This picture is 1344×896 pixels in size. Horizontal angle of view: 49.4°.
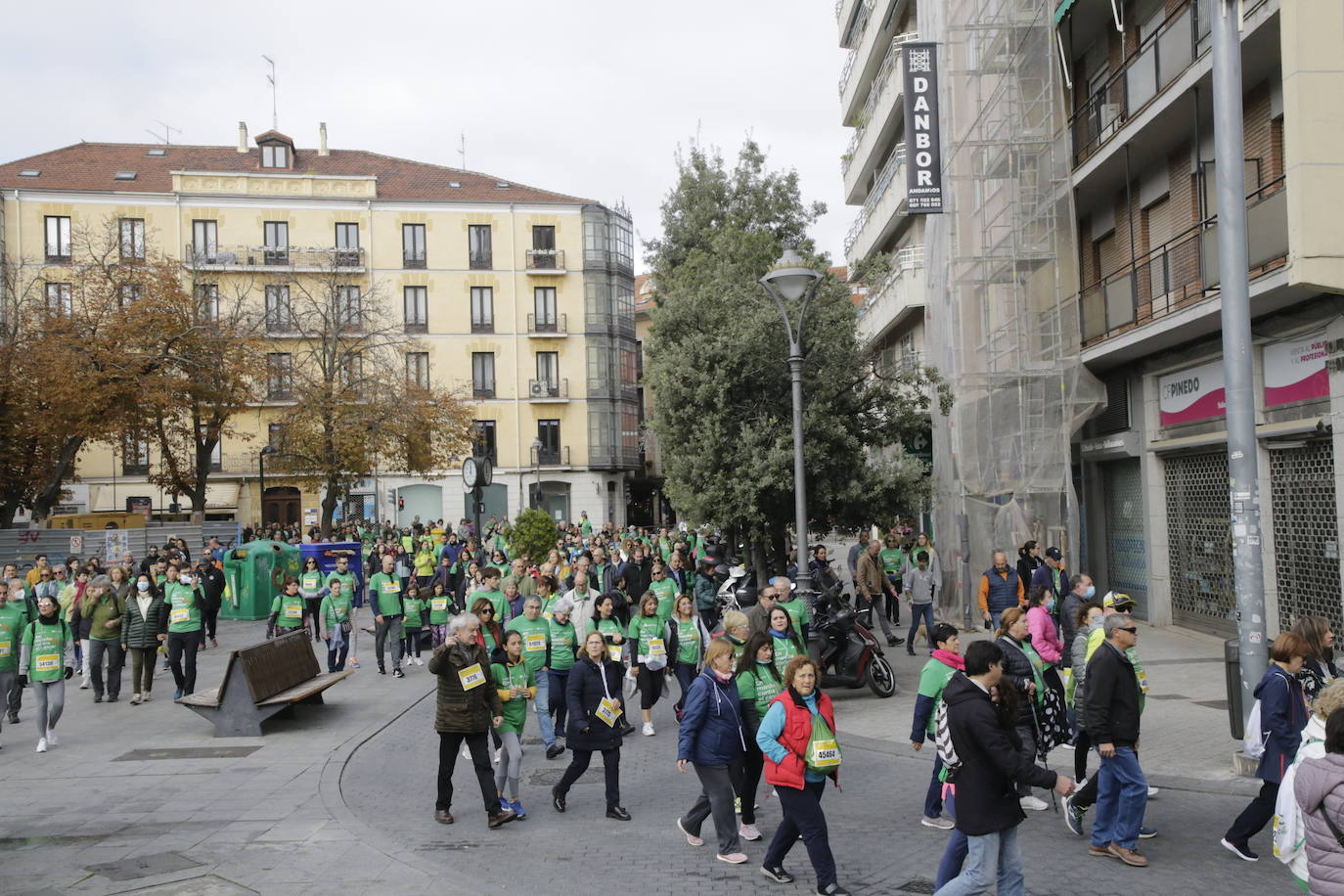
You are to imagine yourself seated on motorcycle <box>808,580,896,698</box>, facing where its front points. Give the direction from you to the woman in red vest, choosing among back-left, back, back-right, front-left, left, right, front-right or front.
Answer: front-right

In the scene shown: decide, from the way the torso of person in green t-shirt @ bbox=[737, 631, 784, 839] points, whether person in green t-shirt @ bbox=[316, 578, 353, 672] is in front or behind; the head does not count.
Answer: behind

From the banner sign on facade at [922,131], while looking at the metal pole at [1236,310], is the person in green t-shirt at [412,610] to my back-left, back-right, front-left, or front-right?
front-right

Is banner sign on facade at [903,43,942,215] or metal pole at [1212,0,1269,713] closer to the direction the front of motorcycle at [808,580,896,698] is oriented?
the metal pole

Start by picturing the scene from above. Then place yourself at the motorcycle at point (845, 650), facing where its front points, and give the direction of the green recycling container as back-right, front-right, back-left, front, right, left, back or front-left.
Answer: back

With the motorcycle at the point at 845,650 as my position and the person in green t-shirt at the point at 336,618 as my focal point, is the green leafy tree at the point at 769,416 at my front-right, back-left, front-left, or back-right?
front-right

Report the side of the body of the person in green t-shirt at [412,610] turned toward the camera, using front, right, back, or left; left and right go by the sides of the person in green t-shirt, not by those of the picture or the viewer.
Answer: front

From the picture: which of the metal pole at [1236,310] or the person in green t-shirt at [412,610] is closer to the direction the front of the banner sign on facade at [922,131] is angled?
the metal pole

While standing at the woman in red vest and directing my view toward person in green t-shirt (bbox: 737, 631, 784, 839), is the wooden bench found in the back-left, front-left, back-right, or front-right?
front-left

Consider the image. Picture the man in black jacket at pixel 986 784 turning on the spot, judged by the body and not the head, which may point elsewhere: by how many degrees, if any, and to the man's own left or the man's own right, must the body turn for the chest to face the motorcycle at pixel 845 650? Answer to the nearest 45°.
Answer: approximately 90° to the man's own left

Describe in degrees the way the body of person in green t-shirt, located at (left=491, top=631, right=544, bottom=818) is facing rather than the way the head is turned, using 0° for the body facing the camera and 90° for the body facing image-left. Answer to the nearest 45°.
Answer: approximately 315°

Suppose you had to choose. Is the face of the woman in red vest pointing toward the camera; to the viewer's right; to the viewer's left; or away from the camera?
toward the camera

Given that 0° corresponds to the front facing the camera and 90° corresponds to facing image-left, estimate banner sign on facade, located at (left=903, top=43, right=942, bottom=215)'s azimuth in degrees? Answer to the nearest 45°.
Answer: approximately 0°
